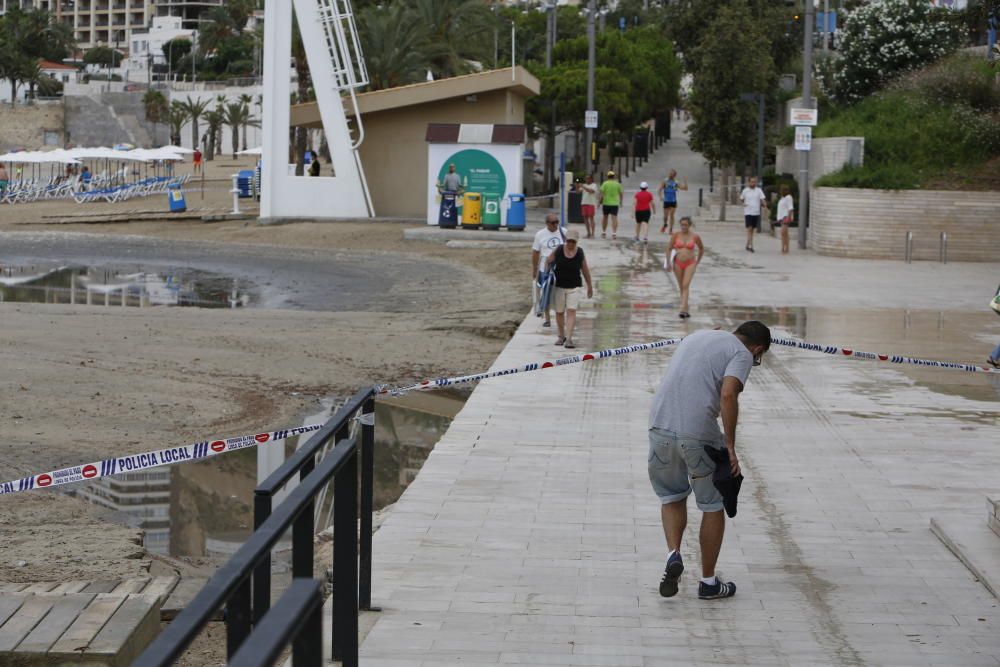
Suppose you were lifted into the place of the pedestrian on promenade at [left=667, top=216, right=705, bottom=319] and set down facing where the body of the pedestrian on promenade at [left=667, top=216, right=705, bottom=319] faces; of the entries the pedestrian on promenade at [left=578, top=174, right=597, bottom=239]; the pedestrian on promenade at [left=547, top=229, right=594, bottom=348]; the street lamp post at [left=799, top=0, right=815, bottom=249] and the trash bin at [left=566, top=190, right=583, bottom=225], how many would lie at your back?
3

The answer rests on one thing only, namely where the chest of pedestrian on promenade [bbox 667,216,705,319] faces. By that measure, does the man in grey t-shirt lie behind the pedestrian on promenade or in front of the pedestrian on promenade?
in front

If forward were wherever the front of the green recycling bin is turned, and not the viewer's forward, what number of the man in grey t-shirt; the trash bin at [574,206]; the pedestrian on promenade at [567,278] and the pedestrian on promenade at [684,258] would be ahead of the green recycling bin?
3

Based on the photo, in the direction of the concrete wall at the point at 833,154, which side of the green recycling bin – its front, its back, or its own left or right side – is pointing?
left

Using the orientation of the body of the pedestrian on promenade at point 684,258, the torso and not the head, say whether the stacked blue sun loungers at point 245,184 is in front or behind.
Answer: behind

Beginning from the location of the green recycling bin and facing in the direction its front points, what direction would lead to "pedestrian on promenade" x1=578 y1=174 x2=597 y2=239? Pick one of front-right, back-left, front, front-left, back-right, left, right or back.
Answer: left

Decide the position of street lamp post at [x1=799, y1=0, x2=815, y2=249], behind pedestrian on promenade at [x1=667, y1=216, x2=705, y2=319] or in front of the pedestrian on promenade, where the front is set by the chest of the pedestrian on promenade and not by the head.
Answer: behind

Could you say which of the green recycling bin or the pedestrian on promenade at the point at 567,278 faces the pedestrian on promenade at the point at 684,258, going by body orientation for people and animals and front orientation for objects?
the green recycling bin

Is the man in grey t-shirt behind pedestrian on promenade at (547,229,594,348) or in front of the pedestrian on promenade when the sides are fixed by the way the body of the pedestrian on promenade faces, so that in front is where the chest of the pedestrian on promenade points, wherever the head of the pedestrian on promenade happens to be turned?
in front

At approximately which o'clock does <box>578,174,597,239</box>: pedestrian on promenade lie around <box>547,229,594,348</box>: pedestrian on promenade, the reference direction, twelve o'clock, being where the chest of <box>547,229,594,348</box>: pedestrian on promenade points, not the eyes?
<box>578,174,597,239</box>: pedestrian on promenade is roughly at 6 o'clock from <box>547,229,594,348</box>: pedestrian on promenade.

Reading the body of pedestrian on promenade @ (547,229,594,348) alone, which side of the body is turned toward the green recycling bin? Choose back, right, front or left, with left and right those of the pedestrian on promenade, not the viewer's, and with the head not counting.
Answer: back

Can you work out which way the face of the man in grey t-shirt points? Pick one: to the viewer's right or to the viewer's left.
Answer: to the viewer's right

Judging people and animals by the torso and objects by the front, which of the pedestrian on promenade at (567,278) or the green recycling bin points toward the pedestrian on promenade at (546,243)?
the green recycling bin
